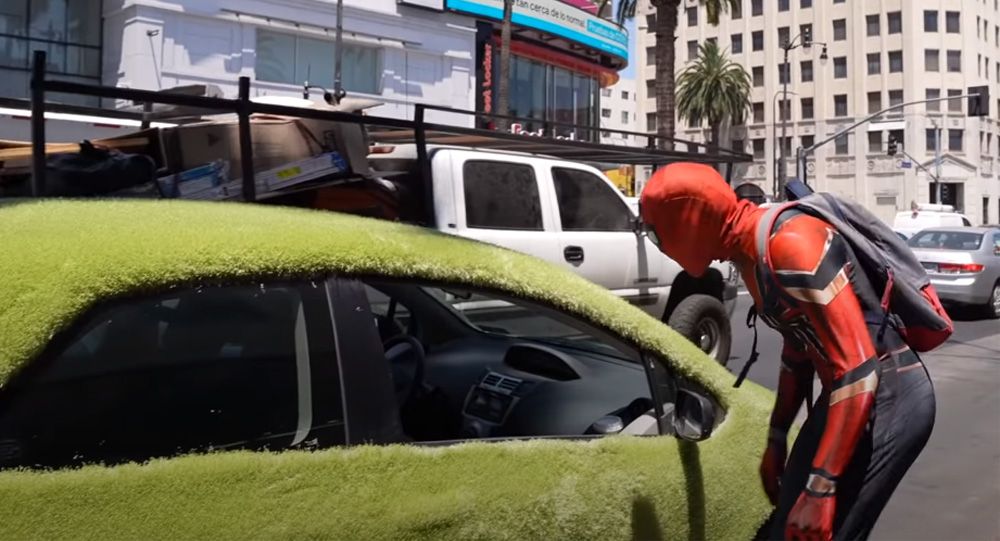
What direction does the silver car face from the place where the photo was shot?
facing away from the viewer and to the right of the viewer

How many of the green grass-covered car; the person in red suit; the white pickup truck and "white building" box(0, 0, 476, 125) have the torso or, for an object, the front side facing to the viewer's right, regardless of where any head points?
2

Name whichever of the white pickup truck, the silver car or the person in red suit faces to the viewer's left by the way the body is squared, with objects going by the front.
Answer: the person in red suit

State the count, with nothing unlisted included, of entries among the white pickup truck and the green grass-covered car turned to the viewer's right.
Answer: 2

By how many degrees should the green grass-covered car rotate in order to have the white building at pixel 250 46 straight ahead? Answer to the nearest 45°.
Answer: approximately 90° to its left

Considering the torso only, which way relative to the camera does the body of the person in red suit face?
to the viewer's left

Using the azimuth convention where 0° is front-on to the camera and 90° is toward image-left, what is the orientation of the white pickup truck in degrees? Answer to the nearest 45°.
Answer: approximately 270°

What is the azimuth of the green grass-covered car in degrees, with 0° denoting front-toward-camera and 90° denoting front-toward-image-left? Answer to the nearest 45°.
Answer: approximately 270°
